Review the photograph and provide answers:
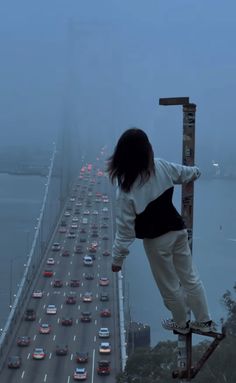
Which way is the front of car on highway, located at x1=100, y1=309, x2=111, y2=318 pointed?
away from the camera

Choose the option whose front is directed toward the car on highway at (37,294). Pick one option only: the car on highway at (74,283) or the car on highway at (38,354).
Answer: the car on highway at (38,354)

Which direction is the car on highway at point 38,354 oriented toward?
away from the camera

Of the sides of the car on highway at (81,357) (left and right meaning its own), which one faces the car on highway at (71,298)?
front

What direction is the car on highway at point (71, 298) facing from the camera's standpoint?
away from the camera

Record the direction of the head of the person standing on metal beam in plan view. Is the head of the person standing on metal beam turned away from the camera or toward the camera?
away from the camera

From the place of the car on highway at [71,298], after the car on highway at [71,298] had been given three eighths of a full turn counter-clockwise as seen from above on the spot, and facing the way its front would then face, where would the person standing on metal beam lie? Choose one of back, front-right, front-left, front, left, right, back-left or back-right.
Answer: front-left

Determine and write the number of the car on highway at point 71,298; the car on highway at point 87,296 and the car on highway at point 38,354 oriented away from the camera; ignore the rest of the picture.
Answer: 3

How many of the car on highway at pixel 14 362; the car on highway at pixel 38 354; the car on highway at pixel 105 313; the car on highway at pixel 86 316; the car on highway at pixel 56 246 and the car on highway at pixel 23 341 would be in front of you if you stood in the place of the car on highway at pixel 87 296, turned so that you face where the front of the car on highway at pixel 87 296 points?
1

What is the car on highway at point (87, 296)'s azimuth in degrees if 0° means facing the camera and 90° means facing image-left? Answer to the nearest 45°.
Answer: approximately 180°

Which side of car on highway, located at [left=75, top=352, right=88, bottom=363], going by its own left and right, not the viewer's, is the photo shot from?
back

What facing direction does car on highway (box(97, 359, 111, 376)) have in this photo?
away from the camera

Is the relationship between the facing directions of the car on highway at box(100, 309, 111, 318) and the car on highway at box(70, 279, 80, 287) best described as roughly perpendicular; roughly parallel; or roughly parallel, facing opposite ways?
roughly parallel

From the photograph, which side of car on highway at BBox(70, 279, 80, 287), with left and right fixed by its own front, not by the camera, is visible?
back

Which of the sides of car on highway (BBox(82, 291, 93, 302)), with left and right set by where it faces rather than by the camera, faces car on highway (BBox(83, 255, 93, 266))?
front

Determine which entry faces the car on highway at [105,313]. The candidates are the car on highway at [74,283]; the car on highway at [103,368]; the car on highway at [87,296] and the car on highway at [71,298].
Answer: the car on highway at [103,368]

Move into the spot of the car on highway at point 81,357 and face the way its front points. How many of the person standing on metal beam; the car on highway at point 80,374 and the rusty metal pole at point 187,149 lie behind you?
3

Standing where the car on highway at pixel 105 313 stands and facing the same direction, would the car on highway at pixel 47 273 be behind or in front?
in front

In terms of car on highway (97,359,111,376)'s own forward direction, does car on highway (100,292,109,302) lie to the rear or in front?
in front

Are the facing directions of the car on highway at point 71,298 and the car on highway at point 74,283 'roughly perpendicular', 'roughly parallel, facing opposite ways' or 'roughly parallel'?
roughly parallel

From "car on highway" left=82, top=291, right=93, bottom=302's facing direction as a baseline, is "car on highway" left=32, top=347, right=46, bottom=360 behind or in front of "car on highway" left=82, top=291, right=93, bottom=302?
behind
